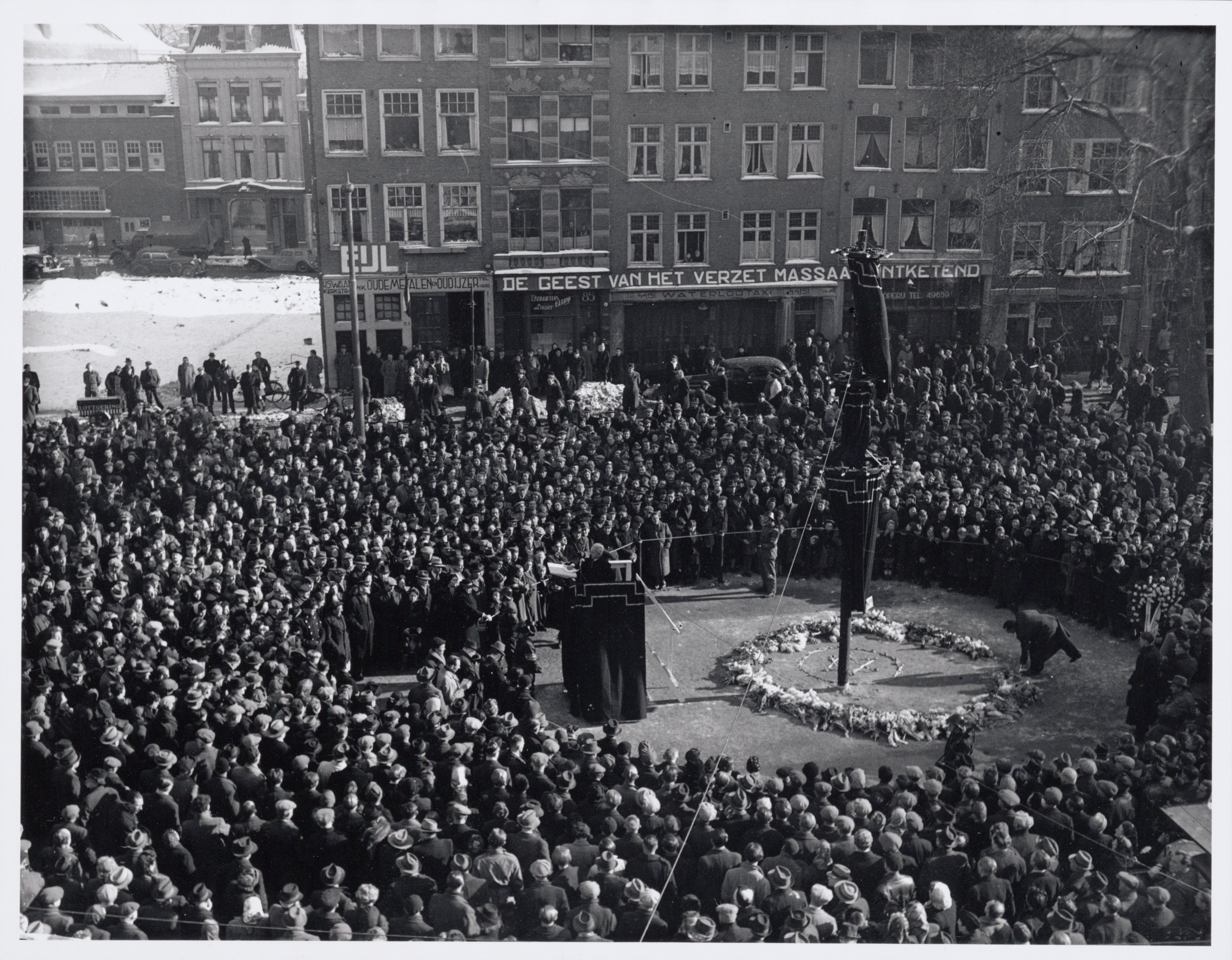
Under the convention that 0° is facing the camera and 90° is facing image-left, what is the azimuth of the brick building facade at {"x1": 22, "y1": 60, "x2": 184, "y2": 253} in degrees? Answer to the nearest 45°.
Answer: approximately 0°

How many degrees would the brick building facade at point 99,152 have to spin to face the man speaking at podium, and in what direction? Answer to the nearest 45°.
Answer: approximately 45° to its left

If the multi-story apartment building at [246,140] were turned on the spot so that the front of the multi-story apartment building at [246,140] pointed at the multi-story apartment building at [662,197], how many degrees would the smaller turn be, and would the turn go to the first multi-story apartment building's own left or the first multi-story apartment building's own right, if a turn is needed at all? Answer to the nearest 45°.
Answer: approximately 90° to the first multi-story apartment building's own left

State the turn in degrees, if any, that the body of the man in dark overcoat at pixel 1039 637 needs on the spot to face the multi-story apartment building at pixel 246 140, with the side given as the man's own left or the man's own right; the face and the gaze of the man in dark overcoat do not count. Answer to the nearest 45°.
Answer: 0° — they already face it

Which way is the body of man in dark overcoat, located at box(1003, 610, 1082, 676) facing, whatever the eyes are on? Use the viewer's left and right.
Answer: facing to the left of the viewer

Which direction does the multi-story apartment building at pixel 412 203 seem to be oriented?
toward the camera

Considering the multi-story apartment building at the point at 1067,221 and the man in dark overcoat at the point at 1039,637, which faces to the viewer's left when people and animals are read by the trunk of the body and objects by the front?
the man in dark overcoat

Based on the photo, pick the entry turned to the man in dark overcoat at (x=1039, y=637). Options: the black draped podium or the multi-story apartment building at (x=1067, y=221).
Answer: the multi-story apartment building

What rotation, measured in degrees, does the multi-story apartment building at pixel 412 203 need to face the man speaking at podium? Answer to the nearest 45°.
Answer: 0° — it already faces them

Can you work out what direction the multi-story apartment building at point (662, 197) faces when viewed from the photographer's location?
facing the viewer

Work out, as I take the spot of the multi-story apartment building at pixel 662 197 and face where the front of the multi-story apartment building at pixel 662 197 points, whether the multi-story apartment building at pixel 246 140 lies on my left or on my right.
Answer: on my right

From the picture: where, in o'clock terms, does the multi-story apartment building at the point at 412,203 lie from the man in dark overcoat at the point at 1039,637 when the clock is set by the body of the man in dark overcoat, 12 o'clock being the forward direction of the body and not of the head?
The multi-story apartment building is roughly at 1 o'clock from the man in dark overcoat.
